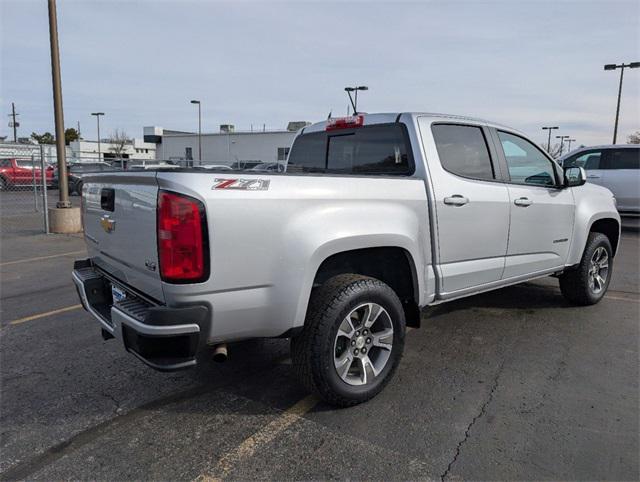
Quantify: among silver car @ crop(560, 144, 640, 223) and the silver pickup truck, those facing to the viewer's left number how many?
1

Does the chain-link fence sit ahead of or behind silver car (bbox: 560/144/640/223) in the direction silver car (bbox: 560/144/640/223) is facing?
ahead

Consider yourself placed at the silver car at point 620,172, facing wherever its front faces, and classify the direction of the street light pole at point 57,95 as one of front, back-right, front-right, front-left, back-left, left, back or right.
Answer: front-left

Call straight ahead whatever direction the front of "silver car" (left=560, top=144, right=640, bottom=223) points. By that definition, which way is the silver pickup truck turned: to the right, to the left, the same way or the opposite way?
to the right

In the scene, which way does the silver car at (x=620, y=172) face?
to the viewer's left

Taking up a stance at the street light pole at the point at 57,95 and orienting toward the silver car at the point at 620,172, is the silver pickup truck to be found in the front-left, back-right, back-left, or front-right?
front-right

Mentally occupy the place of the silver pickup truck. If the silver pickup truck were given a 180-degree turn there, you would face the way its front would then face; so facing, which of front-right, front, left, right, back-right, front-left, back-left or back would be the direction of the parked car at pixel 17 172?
right

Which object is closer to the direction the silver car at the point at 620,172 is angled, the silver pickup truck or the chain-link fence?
the chain-link fence

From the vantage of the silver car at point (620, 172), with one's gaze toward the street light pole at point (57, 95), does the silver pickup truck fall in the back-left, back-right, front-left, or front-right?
front-left

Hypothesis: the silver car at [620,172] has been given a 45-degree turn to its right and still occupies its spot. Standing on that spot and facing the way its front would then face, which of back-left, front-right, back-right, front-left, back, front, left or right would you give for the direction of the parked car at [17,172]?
front-left

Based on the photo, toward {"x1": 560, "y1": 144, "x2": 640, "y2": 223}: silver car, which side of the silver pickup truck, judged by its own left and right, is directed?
front

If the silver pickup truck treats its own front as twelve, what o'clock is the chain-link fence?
The chain-link fence is roughly at 9 o'clock from the silver pickup truck.

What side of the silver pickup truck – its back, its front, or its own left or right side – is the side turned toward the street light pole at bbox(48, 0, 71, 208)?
left

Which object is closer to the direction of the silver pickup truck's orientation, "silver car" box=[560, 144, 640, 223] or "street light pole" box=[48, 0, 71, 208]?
the silver car

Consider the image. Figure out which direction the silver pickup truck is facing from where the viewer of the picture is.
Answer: facing away from the viewer and to the right of the viewer
